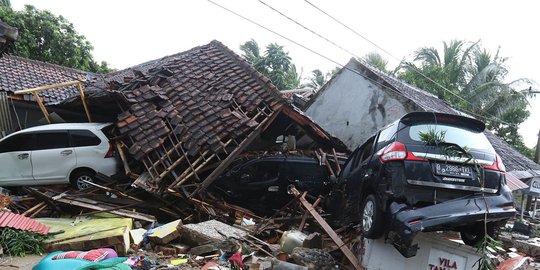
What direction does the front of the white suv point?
to the viewer's left

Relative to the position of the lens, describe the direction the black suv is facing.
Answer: facing away from the viewer and to the left of the viewer

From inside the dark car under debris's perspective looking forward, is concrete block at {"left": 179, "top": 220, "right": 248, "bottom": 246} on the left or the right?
on its left

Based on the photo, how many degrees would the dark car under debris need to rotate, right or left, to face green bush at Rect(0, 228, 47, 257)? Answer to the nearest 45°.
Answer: approximately 45° to its left

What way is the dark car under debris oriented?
to the viewer's left

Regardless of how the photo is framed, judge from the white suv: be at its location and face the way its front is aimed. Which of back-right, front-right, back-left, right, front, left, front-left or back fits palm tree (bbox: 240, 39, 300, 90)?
back-right

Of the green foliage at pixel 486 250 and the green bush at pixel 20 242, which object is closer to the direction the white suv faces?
the green bush

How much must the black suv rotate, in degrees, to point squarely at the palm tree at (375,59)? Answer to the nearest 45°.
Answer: approximately 45° to its right
